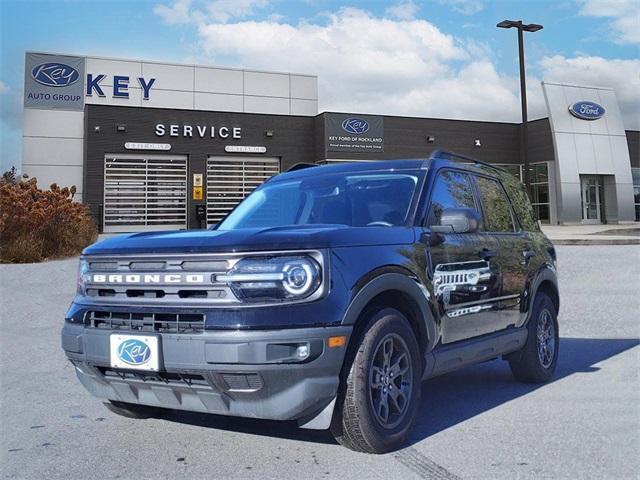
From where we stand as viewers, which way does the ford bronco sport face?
facing the viewer and to the left of the viewer

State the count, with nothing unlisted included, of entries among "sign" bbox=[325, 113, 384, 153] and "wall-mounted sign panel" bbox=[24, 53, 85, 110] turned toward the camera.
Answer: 2

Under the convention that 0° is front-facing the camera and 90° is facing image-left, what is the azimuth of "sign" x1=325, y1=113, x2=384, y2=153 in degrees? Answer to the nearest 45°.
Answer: approximately 0°

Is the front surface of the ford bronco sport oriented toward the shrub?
no

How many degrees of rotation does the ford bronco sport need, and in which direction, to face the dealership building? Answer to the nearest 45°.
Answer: approximately 135° to its right

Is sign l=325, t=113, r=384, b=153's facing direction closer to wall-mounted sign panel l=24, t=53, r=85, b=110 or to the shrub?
the shrub

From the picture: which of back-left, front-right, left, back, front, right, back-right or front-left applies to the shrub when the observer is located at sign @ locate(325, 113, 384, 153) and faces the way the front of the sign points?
front-right

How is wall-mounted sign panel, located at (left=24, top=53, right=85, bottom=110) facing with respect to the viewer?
toward the camera

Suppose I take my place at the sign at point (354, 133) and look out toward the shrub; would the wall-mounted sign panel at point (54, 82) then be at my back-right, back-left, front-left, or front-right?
front-right

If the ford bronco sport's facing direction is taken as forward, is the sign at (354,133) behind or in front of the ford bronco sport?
behind

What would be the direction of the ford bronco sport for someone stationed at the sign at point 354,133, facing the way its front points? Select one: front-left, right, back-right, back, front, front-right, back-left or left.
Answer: front

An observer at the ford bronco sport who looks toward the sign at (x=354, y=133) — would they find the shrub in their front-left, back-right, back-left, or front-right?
front-left

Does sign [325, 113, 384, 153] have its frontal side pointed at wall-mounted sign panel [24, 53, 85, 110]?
no

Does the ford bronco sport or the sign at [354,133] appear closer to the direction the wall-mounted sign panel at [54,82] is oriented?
the ford bronco sport

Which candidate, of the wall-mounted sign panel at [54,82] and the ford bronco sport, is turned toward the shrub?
the wall-mounted sign panel

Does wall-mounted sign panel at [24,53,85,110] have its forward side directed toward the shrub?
yes

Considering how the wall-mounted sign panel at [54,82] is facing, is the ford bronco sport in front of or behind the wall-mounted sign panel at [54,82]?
in front
